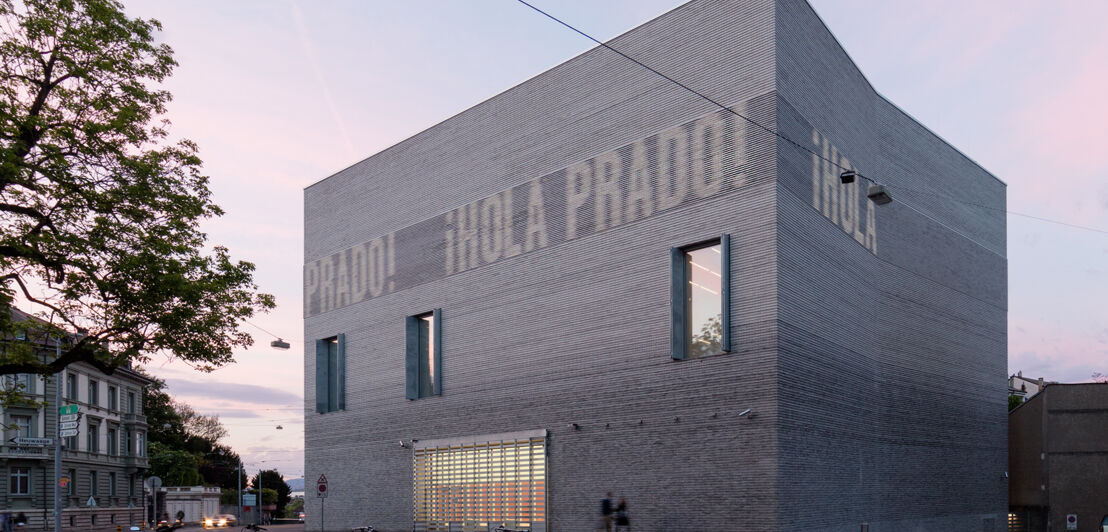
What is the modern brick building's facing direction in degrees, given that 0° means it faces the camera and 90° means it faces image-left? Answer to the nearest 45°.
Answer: approximately 45°

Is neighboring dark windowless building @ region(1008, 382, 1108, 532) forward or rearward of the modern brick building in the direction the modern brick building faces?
rearward
